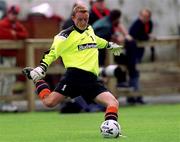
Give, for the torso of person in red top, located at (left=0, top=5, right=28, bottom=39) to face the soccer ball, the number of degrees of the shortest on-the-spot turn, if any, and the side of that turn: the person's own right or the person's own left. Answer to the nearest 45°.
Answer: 0° — they already face it

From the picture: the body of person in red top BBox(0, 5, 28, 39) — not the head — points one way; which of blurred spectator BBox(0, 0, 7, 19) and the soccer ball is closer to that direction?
the soccer ball

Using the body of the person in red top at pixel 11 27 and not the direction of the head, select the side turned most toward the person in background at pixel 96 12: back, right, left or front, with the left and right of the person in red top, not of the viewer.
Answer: left

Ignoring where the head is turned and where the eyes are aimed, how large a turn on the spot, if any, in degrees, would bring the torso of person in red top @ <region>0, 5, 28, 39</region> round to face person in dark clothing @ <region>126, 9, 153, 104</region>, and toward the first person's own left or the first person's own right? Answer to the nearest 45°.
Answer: approximately 90° to the first person's own left

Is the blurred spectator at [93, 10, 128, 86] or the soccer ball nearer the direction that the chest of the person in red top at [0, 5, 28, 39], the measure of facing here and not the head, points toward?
the soccer ball

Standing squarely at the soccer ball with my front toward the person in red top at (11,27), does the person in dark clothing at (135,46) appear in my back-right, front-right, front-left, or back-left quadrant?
front-right

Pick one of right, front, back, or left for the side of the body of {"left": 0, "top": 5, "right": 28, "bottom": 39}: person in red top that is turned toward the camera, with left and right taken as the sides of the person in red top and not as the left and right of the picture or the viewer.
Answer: front

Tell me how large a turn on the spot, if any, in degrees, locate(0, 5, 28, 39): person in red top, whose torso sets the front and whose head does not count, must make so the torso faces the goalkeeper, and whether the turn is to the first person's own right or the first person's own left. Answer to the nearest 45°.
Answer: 0° — they already face them
